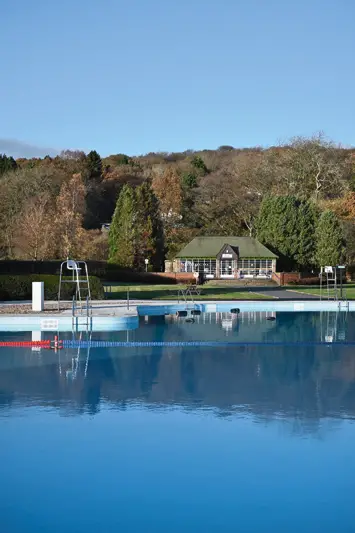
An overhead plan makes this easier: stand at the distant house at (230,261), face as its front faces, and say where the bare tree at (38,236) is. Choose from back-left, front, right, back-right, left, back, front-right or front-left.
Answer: right

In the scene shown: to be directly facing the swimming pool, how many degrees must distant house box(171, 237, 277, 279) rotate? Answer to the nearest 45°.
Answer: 0° — it already faces it

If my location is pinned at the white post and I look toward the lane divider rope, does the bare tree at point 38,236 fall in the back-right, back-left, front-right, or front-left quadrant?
back-left

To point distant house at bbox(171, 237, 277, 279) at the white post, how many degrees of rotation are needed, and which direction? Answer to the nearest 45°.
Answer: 0° — it already faces it

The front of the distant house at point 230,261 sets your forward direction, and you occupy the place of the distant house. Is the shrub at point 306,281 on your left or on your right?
on your left

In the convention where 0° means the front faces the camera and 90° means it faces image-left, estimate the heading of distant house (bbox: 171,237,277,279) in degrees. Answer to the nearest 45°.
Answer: approximately 0°

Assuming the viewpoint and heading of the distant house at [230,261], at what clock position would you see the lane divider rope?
The lane divider rope is roughly at 12 o'clock from the distant house.

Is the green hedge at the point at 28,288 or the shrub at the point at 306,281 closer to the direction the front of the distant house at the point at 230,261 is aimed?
the green hedge

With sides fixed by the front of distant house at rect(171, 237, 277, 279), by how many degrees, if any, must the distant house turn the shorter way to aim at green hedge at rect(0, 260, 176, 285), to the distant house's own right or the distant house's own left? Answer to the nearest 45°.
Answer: approximately 45° to the distant house's own right

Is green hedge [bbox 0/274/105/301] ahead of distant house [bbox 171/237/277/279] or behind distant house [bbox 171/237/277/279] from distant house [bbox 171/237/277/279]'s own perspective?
ahead
